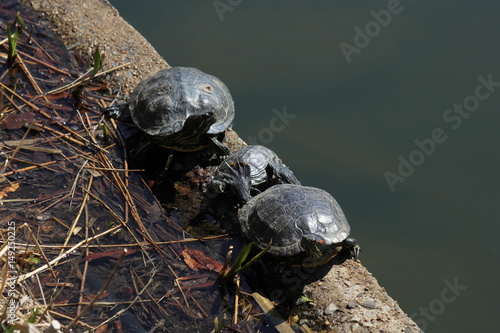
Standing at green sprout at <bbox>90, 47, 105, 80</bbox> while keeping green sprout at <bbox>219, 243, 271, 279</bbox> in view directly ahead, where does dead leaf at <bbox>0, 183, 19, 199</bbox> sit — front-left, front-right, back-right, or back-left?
front-right

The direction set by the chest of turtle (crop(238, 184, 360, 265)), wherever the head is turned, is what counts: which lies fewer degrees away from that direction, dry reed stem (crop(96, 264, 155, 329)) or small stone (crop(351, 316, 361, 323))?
the small stone

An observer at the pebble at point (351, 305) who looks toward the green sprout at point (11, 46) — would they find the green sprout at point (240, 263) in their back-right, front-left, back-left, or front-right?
front-left

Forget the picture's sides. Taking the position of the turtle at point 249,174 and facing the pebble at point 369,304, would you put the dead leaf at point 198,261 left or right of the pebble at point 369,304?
right

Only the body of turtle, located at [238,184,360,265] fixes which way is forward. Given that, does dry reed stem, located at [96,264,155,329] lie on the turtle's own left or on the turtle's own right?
on the turtle's own right

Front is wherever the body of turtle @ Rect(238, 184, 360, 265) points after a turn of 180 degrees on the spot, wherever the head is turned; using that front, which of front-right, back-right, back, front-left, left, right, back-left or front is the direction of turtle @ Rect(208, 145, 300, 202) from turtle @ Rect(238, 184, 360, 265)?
front

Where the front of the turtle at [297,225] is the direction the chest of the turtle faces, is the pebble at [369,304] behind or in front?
in front

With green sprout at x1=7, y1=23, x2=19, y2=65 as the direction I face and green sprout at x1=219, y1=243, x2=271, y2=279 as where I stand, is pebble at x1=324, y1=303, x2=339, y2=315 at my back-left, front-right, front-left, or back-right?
back-right

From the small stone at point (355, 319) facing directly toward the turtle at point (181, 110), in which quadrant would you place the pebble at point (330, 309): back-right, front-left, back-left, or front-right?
front-left

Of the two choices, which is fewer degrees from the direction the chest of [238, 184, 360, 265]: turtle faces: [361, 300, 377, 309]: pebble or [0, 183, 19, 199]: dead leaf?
the pebble

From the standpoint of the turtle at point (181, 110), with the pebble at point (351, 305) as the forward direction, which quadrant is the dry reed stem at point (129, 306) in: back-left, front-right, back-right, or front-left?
front-right

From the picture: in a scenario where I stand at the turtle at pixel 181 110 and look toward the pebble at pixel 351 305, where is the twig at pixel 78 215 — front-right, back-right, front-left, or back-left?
front-right
